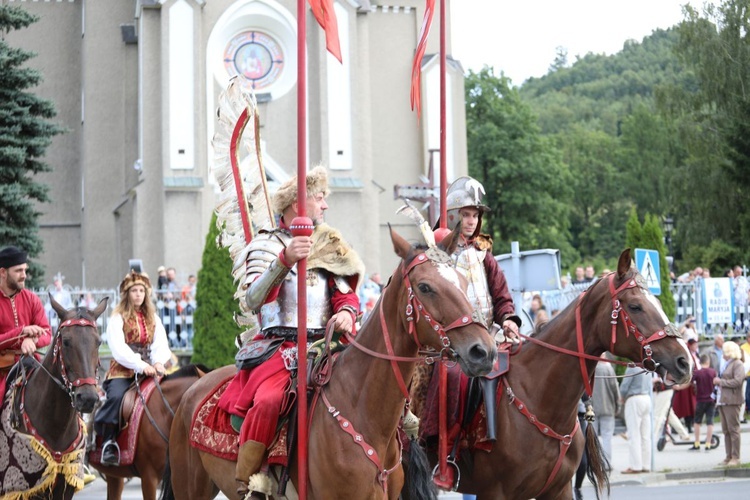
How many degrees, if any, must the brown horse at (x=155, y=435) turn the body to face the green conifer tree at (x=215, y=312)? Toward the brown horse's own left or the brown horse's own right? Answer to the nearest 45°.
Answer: approximately 90° to the brown horse's own left

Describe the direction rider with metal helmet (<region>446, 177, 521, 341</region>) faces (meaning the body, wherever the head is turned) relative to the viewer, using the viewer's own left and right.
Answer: facing the viewer and to the right of the viewer

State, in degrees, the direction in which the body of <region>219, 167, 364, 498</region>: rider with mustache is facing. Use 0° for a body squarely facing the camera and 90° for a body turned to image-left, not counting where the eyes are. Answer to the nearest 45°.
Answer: approximately 315°

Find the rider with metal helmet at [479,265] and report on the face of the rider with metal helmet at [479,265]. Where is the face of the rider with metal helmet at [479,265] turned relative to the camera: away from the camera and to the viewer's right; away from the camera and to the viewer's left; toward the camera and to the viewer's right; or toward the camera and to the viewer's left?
toward the camera and to the viewer's right

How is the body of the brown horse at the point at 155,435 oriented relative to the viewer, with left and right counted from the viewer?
facing to the right of the viewer

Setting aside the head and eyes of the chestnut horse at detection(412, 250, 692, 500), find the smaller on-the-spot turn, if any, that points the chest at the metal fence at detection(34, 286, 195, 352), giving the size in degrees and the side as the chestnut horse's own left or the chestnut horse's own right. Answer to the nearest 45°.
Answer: approximately 180°

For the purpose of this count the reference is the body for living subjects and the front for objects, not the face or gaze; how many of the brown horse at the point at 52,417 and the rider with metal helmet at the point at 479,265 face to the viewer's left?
0

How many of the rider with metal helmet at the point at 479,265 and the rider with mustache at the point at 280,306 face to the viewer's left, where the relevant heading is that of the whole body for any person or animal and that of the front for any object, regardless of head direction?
0

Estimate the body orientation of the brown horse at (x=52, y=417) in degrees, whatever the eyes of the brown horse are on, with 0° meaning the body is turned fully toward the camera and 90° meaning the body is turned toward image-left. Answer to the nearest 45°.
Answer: approximately 315°

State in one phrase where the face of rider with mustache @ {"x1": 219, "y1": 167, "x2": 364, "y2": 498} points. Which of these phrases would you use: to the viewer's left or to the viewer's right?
to the viewer's right

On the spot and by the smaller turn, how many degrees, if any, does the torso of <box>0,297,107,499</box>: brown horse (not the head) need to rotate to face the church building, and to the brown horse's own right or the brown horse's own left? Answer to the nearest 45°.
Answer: approximately 135° to the brown horse's own left

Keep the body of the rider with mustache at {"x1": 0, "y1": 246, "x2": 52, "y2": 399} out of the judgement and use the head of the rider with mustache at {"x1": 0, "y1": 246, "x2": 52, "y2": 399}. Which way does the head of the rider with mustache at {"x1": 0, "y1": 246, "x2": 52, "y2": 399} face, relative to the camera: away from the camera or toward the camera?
toward the camera

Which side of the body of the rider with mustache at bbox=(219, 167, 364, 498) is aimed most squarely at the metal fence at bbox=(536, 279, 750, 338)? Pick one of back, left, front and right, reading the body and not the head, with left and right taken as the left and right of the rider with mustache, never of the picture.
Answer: left
